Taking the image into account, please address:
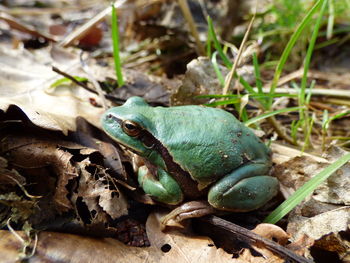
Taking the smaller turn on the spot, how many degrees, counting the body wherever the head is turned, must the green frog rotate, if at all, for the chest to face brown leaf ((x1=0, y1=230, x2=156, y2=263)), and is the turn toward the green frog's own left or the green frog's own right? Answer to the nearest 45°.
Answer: approximately 45° to the green frog's own left

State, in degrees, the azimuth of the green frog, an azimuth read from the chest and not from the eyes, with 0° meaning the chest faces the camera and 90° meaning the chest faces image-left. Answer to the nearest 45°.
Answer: approximately 90°

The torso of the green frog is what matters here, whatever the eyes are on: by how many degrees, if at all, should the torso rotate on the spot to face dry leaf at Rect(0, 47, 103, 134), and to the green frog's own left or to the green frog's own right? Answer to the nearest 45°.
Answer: approximately 45° to the green frog's own right

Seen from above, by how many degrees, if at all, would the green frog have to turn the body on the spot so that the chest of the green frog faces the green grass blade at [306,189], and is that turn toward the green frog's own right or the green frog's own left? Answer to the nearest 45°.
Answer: approximately 180°

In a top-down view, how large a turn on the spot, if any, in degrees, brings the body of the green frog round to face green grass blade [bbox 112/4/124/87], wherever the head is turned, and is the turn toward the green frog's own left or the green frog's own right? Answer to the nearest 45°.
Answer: approximately 45° to the green frog's own right
